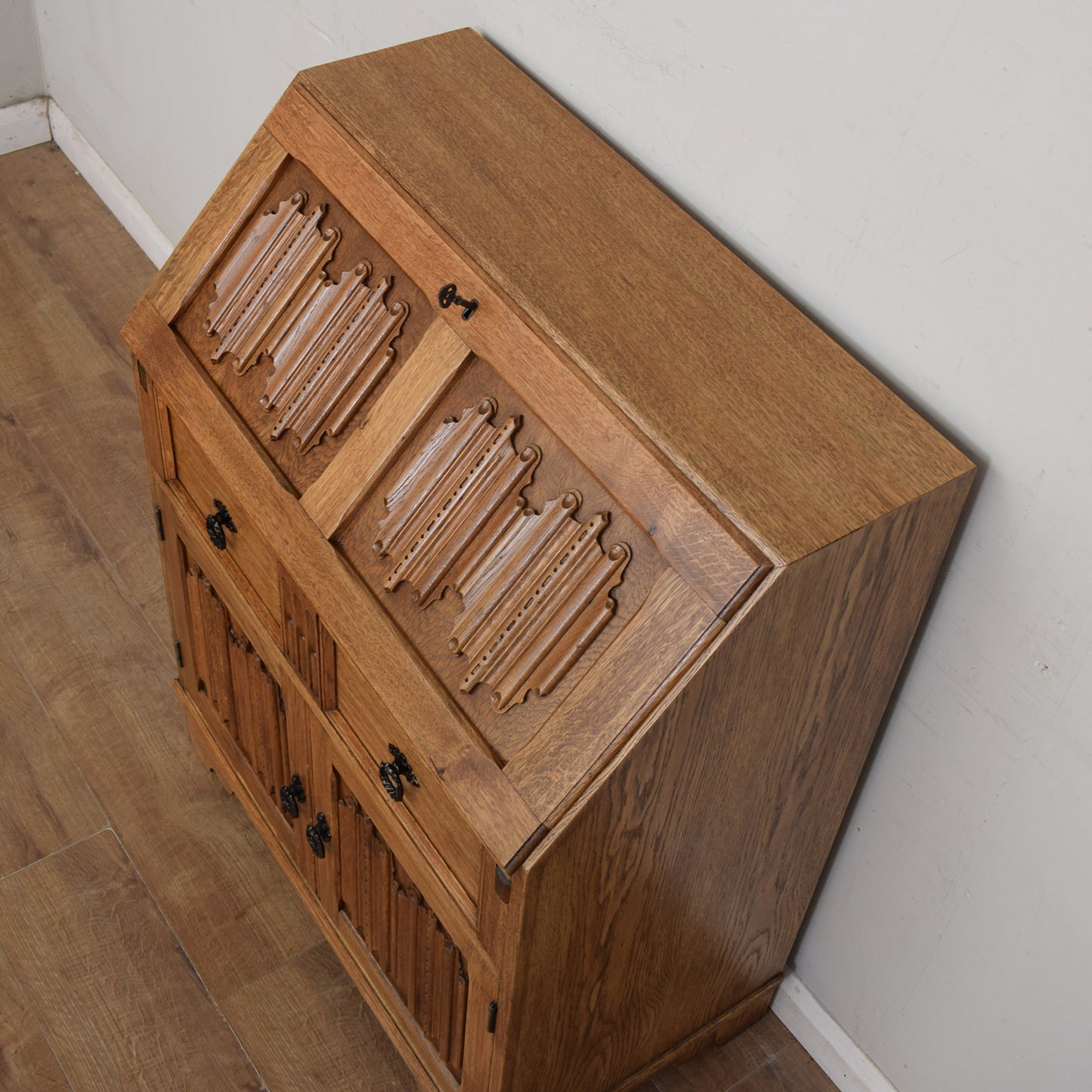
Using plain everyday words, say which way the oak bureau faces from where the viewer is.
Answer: facing the viewer and to the left of the viewer
